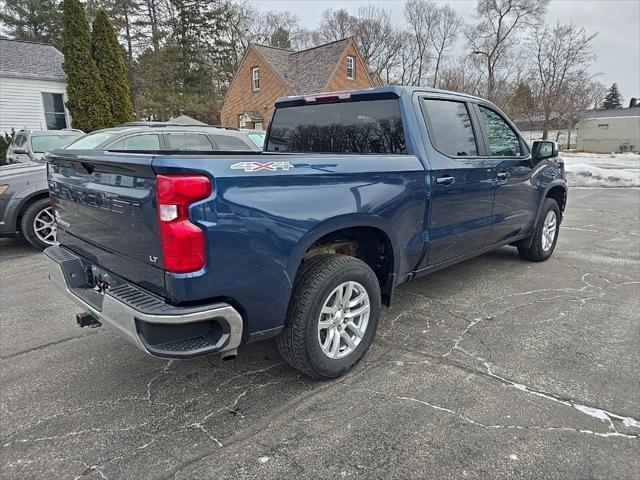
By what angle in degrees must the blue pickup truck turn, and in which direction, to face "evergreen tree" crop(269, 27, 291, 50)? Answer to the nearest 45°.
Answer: approximately 45° to its left

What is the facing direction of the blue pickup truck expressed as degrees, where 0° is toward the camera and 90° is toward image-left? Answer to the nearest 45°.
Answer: approximately 225°

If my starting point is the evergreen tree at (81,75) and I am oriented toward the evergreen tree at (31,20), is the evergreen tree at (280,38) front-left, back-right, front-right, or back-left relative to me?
front-right

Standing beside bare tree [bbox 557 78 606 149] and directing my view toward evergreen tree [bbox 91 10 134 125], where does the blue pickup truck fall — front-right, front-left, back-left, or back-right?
front-left

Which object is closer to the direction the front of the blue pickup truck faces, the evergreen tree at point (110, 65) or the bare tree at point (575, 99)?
the bare tree

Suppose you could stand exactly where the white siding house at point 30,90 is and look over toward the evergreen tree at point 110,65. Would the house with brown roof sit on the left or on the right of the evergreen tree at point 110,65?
left

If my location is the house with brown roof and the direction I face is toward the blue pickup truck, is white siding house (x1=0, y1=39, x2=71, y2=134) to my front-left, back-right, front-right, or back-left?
front-right

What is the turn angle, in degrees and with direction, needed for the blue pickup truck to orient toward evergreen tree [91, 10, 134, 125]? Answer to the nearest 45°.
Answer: approximately 90° to its left

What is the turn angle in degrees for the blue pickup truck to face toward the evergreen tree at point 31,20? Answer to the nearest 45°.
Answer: approximately 90° to its left

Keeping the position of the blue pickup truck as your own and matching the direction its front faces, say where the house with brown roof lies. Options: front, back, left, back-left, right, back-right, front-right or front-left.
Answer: front-left

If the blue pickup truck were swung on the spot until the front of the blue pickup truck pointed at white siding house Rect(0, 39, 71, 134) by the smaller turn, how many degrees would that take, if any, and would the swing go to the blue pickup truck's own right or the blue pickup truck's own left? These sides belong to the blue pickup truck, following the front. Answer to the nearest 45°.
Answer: approximately 90° to the blue pickup truck's own left

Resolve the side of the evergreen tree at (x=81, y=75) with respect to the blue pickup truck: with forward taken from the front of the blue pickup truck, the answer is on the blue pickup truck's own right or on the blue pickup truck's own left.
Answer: on the blue pickup truck's own left
